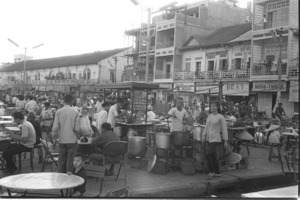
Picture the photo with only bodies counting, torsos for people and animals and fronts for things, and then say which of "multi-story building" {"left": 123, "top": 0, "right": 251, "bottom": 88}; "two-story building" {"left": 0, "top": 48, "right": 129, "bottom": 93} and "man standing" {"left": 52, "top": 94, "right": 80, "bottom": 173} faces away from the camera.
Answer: the man standing

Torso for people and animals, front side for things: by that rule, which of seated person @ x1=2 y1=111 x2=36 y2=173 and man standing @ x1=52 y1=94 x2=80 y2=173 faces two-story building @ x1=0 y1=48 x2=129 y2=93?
the man standing

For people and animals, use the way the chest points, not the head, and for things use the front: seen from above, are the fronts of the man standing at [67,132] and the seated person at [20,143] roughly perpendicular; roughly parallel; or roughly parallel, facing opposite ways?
roughly perpendicular

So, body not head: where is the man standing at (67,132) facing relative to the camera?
away from the camera

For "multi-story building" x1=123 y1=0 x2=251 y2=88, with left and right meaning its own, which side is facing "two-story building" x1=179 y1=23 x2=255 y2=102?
left

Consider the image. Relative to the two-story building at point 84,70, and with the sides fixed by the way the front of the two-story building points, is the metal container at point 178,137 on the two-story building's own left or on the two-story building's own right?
on the two-story building's own left

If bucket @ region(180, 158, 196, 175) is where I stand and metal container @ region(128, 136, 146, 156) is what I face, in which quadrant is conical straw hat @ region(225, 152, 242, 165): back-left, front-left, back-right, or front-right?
back-right

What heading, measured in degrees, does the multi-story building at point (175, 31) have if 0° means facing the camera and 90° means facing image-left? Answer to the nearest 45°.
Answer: approximately 45°

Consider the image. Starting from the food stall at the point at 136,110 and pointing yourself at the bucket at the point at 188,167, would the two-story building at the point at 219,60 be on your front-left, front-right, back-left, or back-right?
back-left

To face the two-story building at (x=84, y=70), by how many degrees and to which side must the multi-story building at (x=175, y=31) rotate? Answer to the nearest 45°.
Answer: approximately 90° to its right
